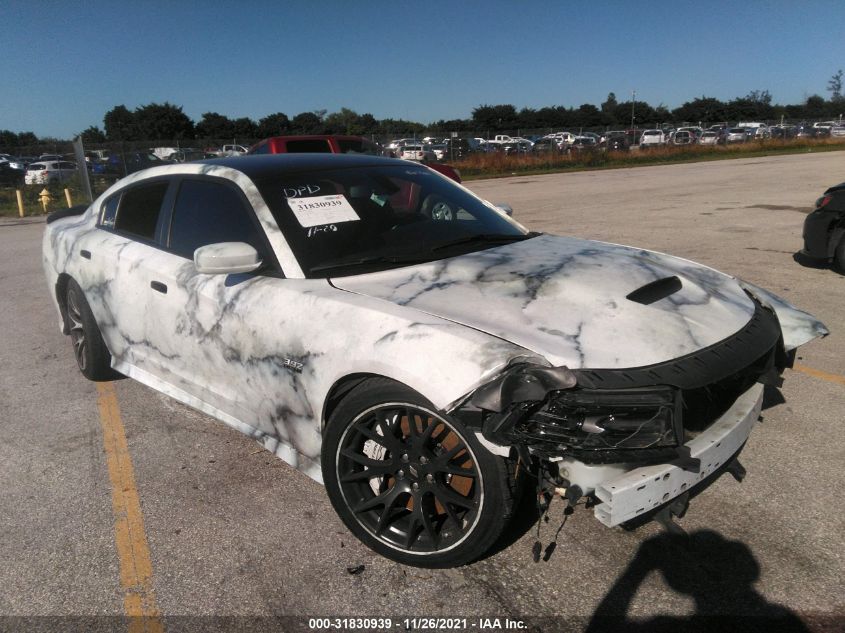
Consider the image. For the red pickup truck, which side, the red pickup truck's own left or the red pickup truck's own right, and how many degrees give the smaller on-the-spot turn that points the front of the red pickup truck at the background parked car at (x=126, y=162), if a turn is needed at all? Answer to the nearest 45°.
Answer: approximately 135° to the red pickup truck's own left

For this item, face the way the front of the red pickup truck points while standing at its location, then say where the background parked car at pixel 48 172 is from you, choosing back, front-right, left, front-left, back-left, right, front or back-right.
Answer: back-left

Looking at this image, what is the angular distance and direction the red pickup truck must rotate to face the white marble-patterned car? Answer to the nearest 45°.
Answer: approximately 90° to its right

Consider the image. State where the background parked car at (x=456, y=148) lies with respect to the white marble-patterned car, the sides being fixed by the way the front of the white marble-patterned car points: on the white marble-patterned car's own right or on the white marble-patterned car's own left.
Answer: on the white marble-patterned car's own left

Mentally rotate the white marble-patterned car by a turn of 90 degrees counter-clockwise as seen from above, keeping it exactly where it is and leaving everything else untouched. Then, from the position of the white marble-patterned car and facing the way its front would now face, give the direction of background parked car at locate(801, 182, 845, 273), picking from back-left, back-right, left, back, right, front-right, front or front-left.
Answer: front

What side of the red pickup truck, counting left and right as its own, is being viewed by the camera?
right

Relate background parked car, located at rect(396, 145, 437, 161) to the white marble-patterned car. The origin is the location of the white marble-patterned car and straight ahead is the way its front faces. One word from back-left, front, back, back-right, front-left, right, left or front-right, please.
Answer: back-left

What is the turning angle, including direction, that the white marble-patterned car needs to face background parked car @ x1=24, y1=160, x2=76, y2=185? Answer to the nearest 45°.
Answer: approximately 180°

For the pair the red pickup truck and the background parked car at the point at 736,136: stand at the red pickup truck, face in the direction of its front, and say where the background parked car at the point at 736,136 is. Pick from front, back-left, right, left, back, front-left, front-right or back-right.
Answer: front-left

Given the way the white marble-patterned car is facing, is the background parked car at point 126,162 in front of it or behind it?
behind
